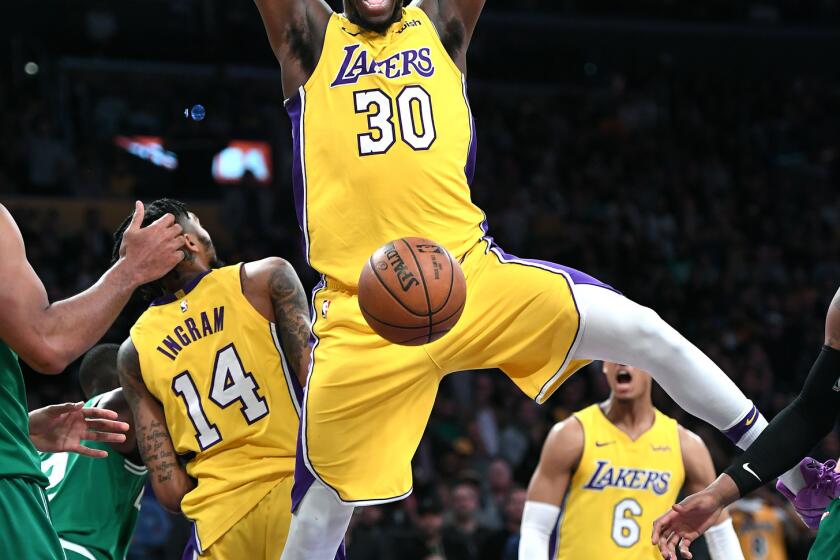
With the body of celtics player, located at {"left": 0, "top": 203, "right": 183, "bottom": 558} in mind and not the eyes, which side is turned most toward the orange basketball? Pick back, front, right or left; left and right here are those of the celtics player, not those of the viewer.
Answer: front

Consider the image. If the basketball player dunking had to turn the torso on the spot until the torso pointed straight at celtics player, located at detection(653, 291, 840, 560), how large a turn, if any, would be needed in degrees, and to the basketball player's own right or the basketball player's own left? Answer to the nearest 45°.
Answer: approximately 90° to the basketball player's own left

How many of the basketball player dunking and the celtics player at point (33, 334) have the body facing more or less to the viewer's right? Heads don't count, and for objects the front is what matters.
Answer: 1

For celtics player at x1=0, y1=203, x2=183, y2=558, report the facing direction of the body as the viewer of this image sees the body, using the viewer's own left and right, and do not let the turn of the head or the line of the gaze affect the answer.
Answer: facing to the right of the viewer

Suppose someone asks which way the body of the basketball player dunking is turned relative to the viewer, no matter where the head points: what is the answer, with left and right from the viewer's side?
facing the viewer

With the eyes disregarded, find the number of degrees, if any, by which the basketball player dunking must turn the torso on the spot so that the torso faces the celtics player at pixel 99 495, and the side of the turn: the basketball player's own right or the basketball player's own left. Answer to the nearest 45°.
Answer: approximately 90° to the basketball player's own right

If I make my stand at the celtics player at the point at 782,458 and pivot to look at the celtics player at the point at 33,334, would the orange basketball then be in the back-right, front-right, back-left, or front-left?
front-right

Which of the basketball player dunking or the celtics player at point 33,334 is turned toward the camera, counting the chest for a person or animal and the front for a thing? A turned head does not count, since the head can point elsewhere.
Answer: the basketball player dunking

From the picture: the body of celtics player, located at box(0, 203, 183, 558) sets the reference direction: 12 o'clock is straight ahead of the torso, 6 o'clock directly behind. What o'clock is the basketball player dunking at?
The basketball player dunking is roughly at 11 o'clock from the celtics player.

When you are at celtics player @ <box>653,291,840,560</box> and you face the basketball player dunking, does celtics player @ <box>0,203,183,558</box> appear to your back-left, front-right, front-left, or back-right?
front-left
